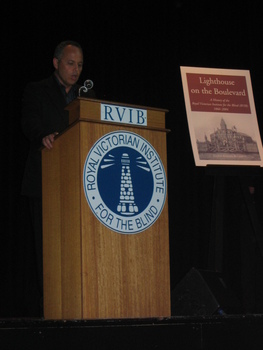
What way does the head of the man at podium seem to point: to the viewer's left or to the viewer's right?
to the viewer's right

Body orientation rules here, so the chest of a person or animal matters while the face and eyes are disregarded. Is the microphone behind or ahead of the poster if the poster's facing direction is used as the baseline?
ahead

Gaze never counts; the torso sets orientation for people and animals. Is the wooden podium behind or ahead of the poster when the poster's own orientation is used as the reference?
ahead

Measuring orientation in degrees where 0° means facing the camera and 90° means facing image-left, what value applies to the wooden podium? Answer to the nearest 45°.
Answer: approximately 315°

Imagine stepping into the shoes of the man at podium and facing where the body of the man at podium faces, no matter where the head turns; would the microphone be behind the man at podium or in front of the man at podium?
in front

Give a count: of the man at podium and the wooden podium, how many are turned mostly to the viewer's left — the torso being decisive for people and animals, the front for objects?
0

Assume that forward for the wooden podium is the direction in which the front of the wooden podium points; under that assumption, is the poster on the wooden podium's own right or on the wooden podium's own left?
on the wooden podium's own left

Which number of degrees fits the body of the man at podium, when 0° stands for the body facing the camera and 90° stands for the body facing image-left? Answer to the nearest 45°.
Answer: approximately 315°

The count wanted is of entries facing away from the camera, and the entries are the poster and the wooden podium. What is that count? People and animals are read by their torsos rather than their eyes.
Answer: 0

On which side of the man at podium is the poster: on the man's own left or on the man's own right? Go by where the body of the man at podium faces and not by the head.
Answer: on the man's own left
